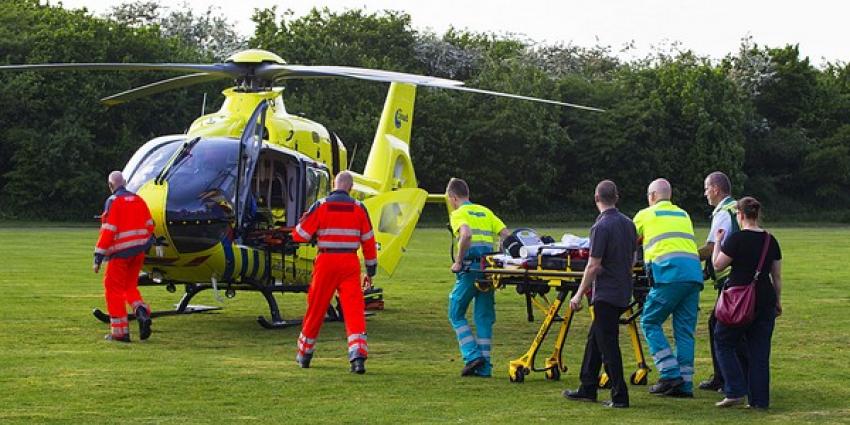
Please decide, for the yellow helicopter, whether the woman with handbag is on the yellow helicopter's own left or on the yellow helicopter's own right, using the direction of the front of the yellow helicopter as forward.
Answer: on the yellow helicopter's own left

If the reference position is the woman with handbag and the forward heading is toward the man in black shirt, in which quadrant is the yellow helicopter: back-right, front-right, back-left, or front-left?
front-right

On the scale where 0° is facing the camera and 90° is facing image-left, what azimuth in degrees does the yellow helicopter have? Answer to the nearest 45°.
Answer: approximately 45°

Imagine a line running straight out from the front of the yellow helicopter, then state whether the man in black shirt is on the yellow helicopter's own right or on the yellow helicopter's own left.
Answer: on the yellow helicopter's own left

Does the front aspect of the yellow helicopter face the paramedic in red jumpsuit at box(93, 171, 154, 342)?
yes

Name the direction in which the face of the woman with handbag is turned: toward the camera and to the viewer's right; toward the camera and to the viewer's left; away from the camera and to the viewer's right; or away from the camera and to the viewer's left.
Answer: away from the camera and to the viewer's left

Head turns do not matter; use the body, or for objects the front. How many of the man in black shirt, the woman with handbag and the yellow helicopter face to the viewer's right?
0

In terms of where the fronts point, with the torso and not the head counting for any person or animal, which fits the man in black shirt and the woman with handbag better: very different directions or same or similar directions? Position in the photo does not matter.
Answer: same or similar directions

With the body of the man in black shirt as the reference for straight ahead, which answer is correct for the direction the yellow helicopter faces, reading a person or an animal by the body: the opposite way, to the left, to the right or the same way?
to the left

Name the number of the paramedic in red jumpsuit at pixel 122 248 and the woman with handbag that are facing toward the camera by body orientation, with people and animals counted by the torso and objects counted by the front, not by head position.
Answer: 0

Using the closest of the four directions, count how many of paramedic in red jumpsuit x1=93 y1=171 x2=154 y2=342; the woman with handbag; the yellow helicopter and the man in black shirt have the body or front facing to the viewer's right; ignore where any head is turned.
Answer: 0

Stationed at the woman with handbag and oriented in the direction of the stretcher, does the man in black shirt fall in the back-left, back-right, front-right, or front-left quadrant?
front-left

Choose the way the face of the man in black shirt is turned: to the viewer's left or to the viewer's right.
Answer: to the viewer's left

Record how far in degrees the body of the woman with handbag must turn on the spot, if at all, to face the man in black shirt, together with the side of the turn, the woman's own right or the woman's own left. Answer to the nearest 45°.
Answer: approximately 45° to the woman's own left

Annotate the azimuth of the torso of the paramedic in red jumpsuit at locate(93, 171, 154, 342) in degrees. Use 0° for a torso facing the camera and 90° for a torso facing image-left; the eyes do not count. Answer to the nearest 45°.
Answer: approximately 135°

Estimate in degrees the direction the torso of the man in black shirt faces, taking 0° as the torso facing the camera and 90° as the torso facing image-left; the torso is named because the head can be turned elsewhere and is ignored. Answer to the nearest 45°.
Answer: approximately 135°
